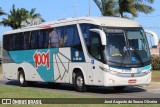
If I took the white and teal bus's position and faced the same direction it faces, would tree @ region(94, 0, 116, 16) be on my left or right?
on my left

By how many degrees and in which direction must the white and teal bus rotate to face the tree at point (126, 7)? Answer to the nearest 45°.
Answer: approximately 135° to its left

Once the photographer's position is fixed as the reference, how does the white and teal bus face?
facing the viewer and to the right of the viewer
